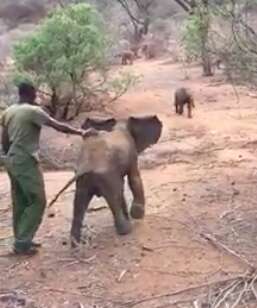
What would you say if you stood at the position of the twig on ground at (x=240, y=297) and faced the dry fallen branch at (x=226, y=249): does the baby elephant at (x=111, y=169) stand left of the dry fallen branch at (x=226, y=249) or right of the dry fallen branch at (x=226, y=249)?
left

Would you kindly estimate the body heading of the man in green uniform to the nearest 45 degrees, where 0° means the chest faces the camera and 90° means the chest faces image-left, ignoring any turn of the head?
approximately 225°

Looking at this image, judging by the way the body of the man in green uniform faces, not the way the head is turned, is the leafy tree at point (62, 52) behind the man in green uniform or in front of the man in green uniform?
in front

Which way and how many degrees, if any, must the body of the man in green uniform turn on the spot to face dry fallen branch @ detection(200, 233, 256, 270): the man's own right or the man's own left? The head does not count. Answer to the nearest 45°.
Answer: approximately 45° to the man's own right

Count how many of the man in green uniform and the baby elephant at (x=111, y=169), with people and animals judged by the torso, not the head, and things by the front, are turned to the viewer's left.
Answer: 0

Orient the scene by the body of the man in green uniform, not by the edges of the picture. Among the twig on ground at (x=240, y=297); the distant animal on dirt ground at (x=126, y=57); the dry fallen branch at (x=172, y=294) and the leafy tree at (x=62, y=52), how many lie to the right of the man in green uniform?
2
